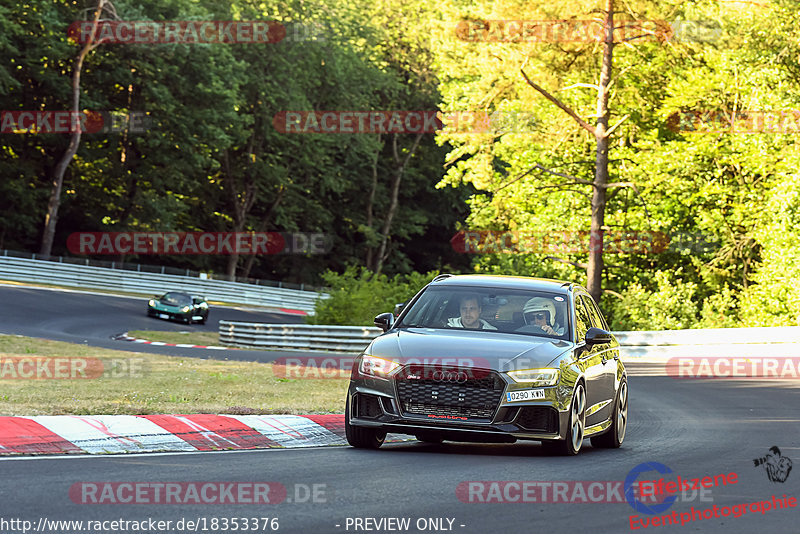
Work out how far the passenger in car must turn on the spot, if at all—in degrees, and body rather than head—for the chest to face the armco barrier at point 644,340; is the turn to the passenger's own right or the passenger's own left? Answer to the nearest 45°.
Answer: approximately 180°

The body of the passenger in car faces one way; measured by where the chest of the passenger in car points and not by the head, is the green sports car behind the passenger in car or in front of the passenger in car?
behind

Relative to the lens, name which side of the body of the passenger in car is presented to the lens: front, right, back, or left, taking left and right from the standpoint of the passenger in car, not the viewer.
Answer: front

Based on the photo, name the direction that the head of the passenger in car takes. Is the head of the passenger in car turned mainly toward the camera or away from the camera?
toward the camera

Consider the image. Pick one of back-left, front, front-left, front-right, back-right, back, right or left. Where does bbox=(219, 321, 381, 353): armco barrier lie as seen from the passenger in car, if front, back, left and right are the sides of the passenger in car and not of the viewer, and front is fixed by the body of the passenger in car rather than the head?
back

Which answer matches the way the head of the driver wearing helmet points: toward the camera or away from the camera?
toward the camera

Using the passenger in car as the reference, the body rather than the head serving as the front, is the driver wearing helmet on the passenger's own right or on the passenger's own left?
on the passenger's own left
